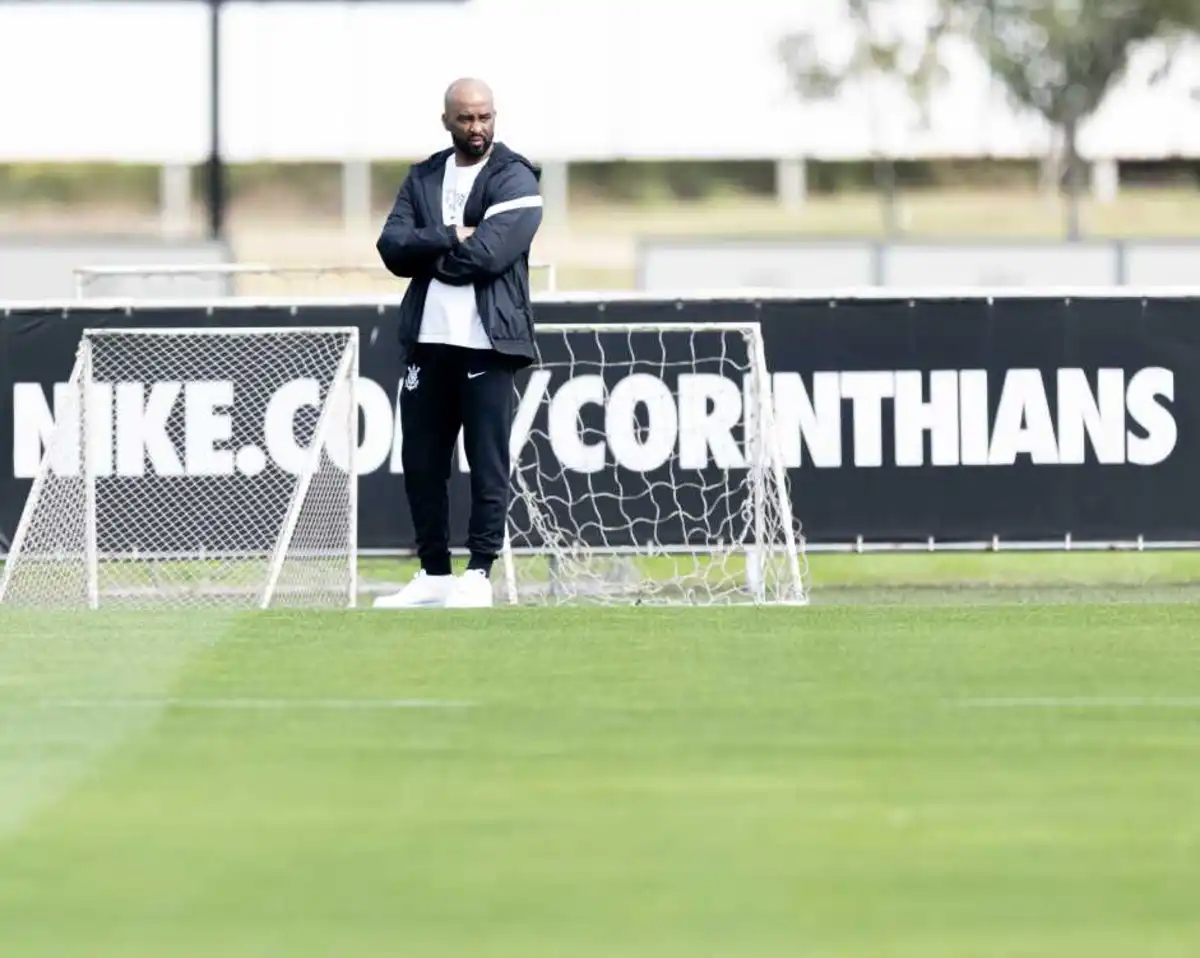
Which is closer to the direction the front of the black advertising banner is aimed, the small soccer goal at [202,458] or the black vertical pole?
the small soccer goal

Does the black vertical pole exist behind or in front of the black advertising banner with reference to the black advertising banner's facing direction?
behind

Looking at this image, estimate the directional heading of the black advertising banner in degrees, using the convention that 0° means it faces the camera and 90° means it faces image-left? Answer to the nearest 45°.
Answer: approximately 0°

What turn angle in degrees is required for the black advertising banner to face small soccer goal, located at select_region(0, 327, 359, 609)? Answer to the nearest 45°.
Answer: approximately 90° to its right

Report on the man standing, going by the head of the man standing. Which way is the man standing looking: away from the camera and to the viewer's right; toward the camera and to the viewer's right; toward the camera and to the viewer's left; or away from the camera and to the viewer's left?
toward the camera and to the viewer's right

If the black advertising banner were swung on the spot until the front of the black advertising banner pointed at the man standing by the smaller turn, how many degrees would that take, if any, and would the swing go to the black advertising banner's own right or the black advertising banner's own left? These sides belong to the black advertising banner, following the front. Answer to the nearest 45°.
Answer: approximately 45° to the black advertising banner's own right

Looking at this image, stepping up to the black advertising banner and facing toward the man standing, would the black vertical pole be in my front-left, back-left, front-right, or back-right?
back-right
